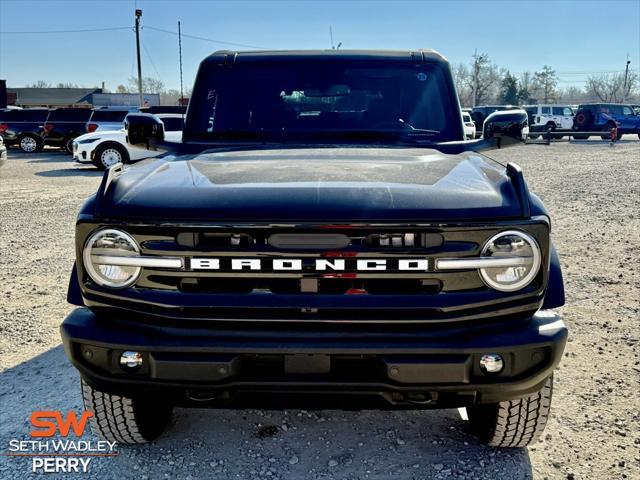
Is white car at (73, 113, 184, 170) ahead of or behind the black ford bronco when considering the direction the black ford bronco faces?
behind

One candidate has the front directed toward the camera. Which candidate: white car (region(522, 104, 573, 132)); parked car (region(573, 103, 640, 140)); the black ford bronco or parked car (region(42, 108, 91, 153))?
the black ford bronco

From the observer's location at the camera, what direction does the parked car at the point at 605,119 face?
facing away from the viewer and to the right of the viewer

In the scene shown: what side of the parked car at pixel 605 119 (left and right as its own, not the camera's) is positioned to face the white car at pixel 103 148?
back

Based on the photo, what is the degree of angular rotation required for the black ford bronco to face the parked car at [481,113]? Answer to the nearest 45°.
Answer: approximately 180°

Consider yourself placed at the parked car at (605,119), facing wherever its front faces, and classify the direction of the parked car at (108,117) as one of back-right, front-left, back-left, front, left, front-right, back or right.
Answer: back

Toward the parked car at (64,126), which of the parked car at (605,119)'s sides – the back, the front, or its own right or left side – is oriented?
back

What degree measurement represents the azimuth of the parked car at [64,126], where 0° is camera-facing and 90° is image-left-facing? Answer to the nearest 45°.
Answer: approximately 225°

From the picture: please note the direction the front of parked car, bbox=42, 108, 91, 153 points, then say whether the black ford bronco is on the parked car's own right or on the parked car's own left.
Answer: on the parked car's own right
